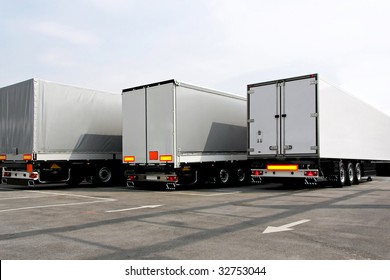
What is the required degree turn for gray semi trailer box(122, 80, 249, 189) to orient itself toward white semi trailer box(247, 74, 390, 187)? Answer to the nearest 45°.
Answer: approximately 45° to its right

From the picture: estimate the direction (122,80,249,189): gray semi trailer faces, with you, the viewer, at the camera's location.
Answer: facing away from the viewer and to the right of the viewer

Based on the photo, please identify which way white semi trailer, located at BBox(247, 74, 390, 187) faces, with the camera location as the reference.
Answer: facing away from the viewer and to the right of the viewer

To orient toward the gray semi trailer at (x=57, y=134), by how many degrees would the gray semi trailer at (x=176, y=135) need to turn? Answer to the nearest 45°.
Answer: approximately 135° to its left

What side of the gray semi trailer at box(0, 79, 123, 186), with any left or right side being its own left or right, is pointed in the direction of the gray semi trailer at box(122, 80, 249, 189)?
right

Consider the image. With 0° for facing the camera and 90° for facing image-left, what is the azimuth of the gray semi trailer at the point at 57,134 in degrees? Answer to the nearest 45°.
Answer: approximately 225°

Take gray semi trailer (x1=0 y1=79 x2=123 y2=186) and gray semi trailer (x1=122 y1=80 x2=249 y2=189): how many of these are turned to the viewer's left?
0

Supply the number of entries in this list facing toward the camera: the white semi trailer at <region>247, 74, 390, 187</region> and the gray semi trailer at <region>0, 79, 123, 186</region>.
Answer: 0

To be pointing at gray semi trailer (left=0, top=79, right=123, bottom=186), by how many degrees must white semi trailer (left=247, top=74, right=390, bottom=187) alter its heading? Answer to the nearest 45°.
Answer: approximately 135° to its left

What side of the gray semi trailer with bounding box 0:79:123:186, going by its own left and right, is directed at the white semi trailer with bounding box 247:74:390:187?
right
